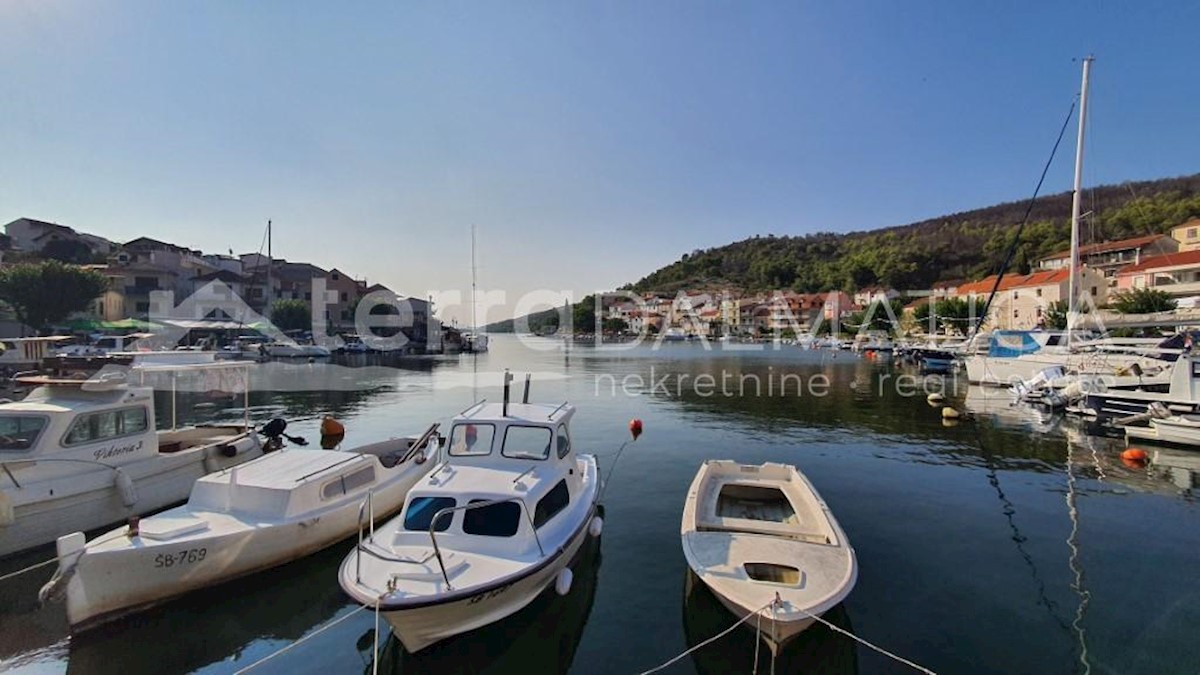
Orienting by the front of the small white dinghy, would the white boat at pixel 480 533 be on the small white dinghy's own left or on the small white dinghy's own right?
on the small white dinghy's own right

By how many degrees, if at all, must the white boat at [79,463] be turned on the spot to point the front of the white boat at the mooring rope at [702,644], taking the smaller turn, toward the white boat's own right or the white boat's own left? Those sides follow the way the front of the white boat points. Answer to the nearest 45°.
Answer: approximately 90° to the white boat's own left

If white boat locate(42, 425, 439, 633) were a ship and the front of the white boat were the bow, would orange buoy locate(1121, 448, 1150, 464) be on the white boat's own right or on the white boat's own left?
on the white boat's own left

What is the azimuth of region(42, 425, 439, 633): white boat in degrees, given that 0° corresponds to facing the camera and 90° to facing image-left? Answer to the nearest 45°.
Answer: approximately 45°

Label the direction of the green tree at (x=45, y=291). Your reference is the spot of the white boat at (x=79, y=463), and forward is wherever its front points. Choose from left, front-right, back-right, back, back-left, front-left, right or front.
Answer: back-right

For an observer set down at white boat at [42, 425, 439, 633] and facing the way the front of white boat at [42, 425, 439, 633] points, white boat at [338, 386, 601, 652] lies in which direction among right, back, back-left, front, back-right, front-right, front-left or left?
left

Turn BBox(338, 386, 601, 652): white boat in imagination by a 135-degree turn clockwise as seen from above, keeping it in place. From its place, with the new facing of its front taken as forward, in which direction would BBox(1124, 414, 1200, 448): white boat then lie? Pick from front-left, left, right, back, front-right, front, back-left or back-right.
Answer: right

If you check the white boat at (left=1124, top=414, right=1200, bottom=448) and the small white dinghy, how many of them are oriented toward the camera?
1

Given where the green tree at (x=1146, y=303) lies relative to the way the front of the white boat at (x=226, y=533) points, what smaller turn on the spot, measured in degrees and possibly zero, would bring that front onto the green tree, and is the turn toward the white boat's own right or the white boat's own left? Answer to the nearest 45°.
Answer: approximately 135° to the white boat's own left
